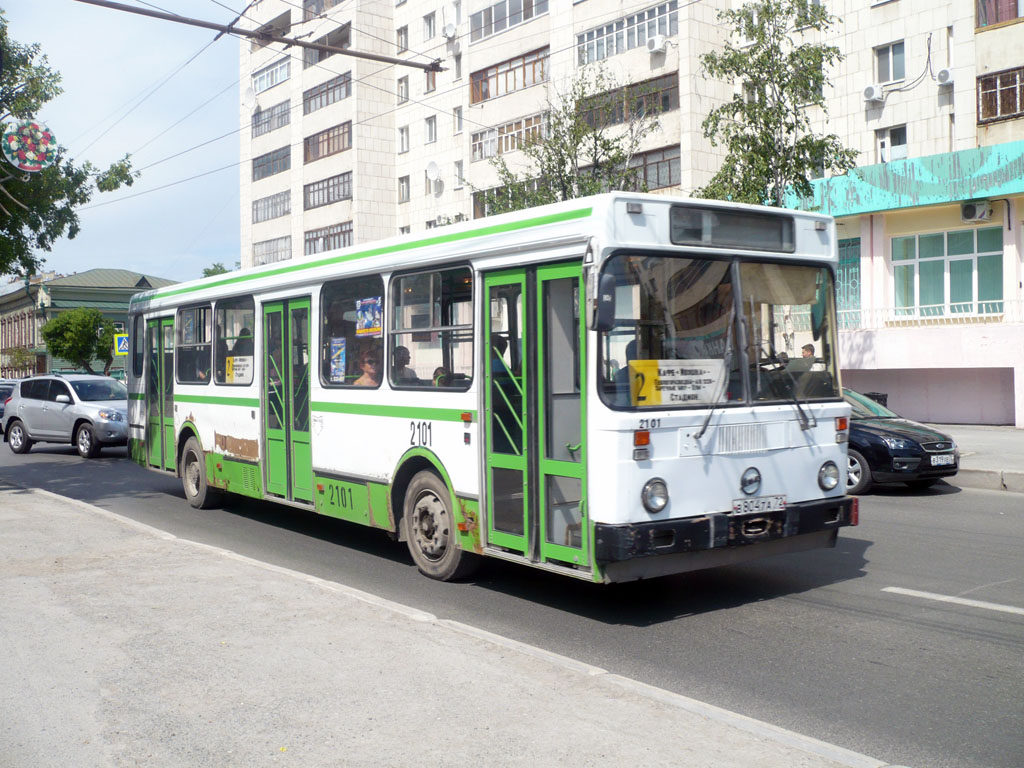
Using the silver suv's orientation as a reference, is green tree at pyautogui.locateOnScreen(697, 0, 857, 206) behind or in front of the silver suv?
in front

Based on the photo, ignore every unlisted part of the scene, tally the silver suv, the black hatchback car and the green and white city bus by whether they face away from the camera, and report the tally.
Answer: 0

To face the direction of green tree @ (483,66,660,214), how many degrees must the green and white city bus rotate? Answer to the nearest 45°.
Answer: approximately 135° to its left

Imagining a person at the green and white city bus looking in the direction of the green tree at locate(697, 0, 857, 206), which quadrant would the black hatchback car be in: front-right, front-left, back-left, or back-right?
front-right

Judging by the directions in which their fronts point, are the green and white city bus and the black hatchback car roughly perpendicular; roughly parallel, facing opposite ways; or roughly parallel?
roughly parallel

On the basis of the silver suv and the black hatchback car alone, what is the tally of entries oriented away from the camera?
0

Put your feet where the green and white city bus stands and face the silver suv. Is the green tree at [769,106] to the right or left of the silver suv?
right

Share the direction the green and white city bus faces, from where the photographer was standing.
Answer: facing the viewer and to the right of the viewer

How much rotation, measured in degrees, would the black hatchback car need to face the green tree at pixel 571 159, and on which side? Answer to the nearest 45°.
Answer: approximately 180°

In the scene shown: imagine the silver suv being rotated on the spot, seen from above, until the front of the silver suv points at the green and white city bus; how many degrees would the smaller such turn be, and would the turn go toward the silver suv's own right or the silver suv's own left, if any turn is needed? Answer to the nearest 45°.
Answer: approximately 45° to the silver suv's own right

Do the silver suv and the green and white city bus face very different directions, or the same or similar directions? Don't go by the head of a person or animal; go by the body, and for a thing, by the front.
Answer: same or similar directions

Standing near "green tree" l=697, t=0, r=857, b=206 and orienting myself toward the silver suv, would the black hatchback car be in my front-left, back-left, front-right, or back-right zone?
front-left

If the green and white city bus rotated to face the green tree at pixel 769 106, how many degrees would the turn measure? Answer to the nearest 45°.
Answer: approximately 135° to its left

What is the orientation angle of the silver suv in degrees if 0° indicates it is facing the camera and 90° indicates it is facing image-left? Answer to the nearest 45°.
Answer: approximately 315°
